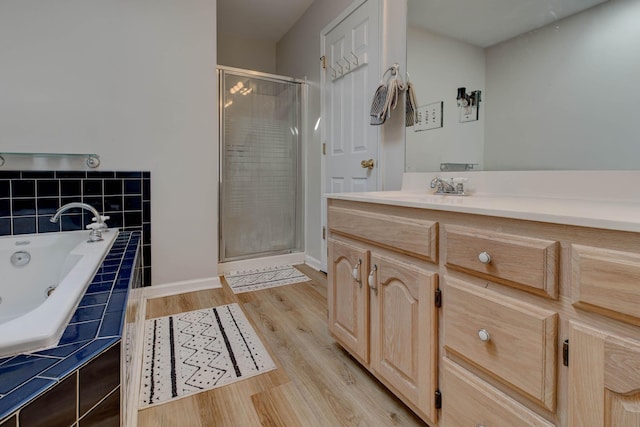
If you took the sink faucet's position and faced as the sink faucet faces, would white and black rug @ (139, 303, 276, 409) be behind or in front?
in front

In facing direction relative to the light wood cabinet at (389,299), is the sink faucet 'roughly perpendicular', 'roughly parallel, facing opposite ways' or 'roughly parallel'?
roughly parallel

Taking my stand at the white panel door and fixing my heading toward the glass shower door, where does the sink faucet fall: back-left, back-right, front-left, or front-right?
back-left

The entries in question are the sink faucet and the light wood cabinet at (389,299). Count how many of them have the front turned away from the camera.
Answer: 0

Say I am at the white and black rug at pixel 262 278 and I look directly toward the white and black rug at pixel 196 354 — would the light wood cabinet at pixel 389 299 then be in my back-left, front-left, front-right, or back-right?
front-left

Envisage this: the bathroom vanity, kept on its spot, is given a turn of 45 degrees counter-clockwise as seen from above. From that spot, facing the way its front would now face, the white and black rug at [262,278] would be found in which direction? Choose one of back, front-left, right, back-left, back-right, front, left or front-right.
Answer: back-right

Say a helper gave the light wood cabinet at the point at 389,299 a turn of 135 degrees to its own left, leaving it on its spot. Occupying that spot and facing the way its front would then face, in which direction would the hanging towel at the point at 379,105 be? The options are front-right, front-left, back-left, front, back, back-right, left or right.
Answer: left

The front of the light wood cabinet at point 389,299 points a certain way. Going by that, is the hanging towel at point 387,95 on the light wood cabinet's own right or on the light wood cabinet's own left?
on the light wood cabinet's own right

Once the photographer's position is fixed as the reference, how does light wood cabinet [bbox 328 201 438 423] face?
facing the viewer and to the left of the viewer
